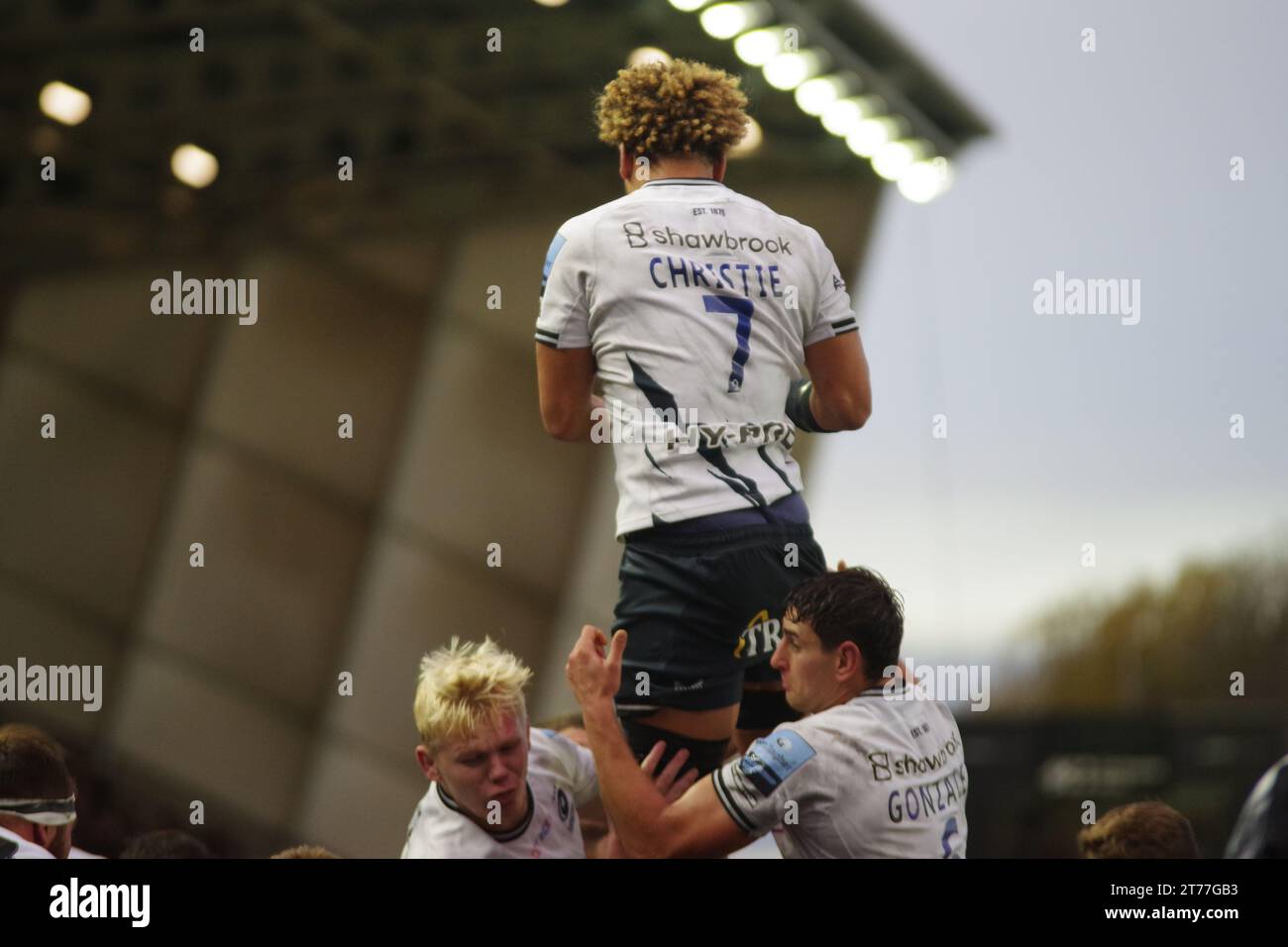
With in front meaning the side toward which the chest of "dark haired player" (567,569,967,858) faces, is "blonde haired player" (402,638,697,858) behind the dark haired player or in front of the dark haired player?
in front

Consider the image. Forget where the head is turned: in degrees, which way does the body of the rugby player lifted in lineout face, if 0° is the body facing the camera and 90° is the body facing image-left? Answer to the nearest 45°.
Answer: approximately 180°

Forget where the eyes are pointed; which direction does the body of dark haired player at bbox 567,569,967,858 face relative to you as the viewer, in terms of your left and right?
facing away from the viewer and to the left of the viewer

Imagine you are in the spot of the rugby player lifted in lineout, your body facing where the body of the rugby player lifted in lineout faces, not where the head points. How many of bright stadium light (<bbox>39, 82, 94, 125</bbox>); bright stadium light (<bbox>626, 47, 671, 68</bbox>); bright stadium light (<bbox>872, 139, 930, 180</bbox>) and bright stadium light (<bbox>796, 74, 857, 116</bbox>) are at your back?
0

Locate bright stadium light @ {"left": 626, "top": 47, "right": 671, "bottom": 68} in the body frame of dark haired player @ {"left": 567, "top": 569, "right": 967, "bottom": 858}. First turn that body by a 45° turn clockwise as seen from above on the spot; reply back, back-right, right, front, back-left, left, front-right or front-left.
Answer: front

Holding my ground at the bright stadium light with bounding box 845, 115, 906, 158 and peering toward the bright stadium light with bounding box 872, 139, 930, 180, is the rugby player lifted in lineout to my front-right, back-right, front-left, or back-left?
back-right

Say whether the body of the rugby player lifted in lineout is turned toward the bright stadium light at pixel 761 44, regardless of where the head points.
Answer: yes

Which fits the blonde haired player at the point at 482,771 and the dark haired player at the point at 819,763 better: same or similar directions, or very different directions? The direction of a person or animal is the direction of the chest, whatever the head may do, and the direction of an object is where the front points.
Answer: very different directions

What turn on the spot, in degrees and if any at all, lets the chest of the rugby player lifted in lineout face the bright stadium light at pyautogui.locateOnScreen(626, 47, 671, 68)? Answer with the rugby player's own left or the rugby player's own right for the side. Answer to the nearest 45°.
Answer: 0° — they already face it

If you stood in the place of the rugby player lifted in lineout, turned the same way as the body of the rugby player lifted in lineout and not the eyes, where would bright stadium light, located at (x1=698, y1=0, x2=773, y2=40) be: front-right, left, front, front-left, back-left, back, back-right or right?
front

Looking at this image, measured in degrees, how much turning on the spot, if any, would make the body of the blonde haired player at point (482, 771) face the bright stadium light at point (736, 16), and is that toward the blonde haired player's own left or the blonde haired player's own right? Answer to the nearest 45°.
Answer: approximately 135° to the blonde haired player's own left
